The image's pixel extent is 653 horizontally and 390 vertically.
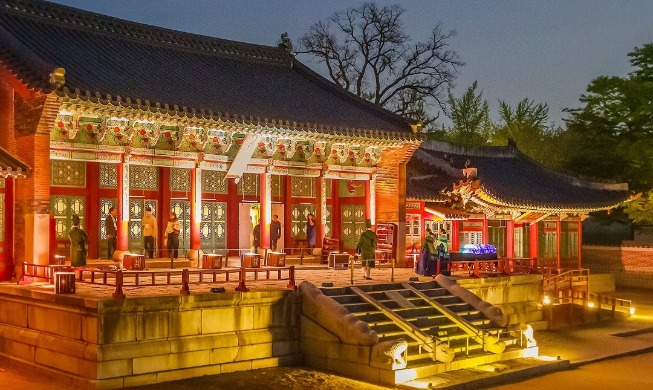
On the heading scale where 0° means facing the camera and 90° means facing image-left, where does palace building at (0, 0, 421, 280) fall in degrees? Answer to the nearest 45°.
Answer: approximately 315°

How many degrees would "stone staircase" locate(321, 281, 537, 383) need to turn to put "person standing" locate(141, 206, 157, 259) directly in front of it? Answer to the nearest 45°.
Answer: approximately 180°

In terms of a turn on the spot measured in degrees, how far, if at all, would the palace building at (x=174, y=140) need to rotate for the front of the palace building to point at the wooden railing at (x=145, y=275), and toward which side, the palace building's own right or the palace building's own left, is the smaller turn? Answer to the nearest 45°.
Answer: approximately 45° to the palace building's own right

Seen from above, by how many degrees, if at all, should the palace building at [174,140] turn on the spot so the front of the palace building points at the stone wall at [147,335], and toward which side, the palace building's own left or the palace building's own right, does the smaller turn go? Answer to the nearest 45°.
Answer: approximately 45° to the palace building's own right

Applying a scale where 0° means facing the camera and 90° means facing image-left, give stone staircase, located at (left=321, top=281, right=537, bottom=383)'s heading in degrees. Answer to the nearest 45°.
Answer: approximately 315°
